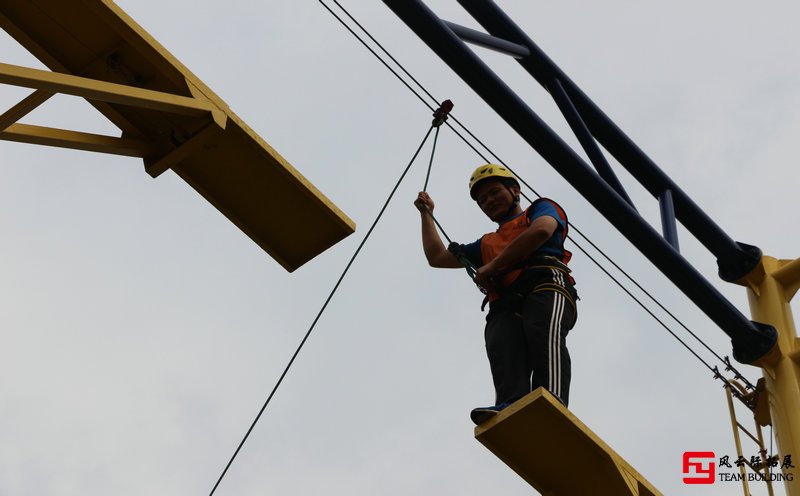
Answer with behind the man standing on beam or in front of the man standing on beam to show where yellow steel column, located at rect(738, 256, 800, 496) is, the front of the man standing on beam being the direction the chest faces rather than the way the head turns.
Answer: behind

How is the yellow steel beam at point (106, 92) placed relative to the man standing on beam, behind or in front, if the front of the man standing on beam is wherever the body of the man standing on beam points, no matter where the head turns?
in front

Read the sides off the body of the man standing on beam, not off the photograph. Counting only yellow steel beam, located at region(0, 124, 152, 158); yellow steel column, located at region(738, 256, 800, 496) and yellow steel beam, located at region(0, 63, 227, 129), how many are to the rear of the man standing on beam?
1

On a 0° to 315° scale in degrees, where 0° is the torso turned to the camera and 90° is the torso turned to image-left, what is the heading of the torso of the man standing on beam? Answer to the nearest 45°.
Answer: approximately 45°
